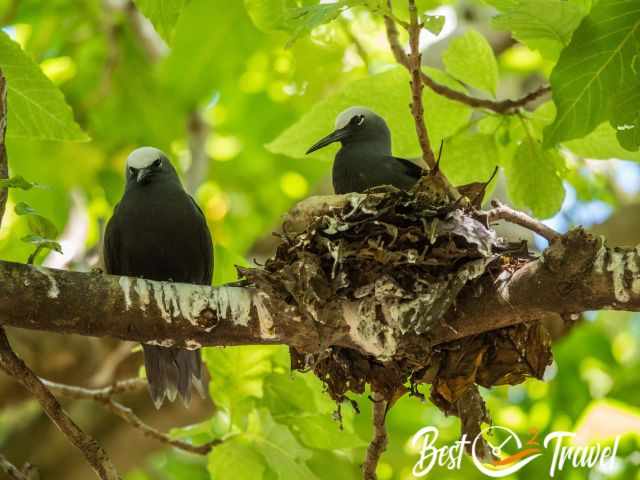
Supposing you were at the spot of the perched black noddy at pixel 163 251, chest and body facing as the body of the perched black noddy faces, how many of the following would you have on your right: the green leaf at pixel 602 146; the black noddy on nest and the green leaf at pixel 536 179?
0

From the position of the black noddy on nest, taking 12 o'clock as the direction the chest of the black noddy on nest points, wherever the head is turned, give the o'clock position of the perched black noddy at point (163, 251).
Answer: The perched black noddy is roughly at 12 o'clock from the black noddy on nest.

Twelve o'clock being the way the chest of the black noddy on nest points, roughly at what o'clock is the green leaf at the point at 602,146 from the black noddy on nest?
The green leaf is roughly at 7 o'clock from the black noddy on nest.

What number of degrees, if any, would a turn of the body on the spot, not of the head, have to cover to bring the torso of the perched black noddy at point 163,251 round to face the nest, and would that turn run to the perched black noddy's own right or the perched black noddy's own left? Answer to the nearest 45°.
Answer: approximately 45° to the perched black noddy's own left

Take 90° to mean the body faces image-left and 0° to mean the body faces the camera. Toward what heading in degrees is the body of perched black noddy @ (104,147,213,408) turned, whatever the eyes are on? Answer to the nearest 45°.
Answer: approximately 0°

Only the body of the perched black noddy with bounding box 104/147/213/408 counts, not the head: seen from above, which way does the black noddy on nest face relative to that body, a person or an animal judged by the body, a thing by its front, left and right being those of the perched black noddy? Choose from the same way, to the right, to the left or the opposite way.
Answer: to the right

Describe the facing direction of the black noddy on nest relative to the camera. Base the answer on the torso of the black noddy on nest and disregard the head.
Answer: to the viewer's left

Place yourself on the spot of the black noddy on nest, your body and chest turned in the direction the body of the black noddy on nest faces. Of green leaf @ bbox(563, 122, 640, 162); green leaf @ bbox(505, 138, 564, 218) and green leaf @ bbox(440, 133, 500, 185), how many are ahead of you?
0
